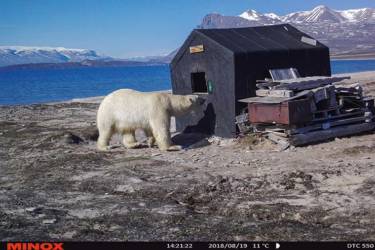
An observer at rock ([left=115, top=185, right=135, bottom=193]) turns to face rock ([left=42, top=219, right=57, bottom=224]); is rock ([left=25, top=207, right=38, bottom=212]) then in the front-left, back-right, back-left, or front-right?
front-right

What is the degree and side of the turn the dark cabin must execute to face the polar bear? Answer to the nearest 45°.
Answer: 0° — it already faces it

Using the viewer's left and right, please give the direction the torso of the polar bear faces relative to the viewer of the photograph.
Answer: facing to the right of the viewer

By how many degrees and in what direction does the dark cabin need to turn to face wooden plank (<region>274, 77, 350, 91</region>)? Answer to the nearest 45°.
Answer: approximately 90° to its left

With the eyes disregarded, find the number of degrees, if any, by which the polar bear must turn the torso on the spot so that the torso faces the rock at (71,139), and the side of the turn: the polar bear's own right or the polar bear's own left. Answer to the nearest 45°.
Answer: approximately 135° to the polar bear's own left

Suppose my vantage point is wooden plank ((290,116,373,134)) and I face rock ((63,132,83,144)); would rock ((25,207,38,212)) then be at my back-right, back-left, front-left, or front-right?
front-left

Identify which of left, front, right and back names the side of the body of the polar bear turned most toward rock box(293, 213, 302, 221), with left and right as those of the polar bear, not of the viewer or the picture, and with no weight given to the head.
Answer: right

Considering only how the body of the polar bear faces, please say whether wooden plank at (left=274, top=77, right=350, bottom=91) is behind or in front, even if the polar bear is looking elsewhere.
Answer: in front

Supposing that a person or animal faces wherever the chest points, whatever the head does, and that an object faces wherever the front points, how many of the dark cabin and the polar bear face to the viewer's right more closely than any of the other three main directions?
1

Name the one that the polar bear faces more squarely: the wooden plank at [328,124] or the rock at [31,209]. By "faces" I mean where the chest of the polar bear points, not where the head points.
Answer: the wooden plank

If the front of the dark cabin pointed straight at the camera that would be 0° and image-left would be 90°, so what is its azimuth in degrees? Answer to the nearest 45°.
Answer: approximately 45°

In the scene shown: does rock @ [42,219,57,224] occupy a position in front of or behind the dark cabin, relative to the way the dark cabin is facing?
in front

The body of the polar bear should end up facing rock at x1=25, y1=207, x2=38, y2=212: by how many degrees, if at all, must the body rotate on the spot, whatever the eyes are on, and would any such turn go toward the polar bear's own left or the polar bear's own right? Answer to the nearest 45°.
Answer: approximately 90° to the polar bear's own right
